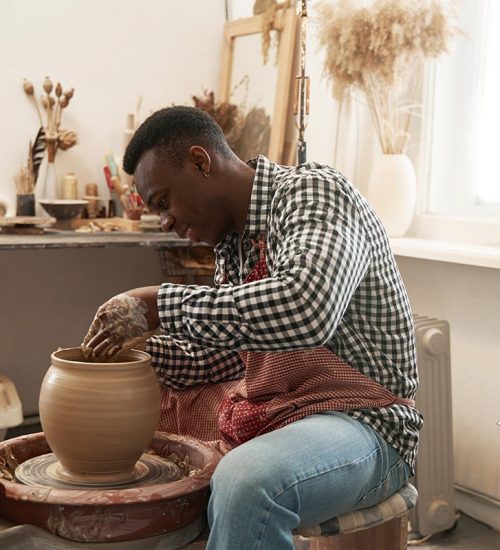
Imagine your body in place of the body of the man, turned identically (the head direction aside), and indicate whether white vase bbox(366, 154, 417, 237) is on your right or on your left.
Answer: on your right

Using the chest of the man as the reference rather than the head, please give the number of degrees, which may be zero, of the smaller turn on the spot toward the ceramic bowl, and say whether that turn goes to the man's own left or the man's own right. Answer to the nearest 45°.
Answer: approximately 45° to the man's own right

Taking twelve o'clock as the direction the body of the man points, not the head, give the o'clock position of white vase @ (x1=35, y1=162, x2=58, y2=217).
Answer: The white vase is roughly at 2 o'clock from the man.

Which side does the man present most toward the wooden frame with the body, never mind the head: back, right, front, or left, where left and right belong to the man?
right

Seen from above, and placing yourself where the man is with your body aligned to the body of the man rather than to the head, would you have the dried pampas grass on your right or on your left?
on your right

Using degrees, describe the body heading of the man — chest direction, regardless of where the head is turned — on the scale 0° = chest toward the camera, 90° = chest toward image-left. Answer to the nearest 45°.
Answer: approximately 90°

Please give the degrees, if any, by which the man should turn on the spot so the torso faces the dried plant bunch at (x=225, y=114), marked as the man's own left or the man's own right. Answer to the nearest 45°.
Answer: approximately 90° to the man's own right

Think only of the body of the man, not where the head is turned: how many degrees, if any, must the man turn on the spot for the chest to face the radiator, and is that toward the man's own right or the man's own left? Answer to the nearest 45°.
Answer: approximately 135° to the man's own right
